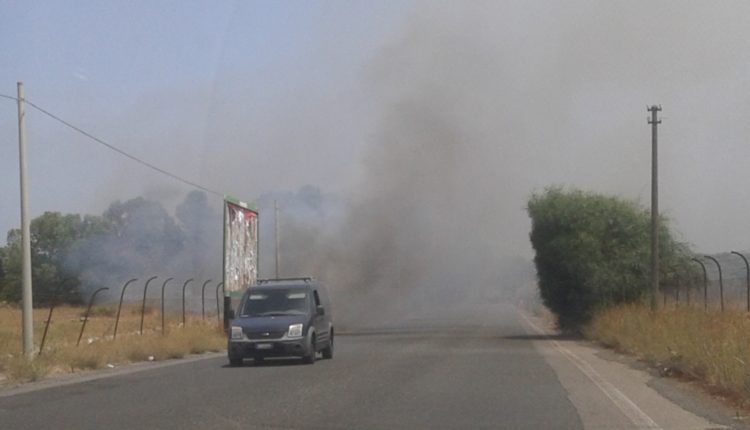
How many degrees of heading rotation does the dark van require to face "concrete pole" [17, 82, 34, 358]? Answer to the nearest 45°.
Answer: approximately 90° to its right

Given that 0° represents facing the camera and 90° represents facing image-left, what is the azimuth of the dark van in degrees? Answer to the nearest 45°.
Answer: approximately 0°

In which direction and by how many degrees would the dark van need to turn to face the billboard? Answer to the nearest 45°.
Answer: approximately 180°

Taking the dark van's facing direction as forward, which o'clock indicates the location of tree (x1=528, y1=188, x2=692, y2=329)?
The tree is roughly at 7 o'clock from the dark van.

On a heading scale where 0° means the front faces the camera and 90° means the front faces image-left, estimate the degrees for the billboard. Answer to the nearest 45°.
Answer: approximately 315°

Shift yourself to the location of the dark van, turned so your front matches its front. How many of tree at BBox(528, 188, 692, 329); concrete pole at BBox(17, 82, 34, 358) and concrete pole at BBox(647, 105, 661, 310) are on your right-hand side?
1

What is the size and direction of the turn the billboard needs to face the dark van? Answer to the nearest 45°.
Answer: approximately 45° to its right
